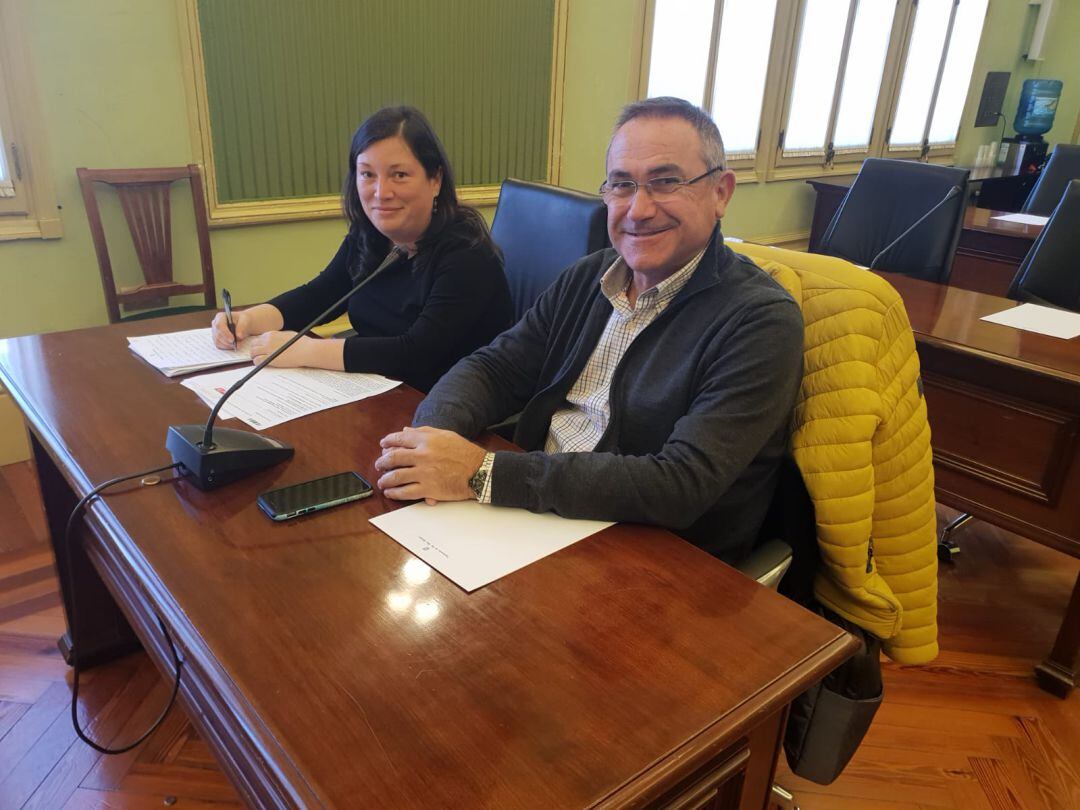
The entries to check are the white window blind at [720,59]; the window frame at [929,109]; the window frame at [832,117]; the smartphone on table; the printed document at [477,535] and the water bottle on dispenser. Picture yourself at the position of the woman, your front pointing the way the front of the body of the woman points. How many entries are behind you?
4

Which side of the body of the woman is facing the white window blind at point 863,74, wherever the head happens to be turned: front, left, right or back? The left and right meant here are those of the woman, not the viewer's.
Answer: back

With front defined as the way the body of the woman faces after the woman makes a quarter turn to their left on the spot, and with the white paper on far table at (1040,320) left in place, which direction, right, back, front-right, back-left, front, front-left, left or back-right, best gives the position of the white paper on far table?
front-left

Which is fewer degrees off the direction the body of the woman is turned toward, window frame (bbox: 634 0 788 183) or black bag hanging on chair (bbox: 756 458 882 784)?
the black bag hanging on chair

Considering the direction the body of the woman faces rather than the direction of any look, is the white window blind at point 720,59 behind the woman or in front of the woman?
behind

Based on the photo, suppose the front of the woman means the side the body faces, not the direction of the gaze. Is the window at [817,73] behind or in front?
behind

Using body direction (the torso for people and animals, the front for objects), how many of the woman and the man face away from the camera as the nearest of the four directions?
0

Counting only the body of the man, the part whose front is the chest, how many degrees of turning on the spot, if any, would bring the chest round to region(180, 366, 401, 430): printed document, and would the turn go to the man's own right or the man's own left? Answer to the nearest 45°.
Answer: approximately 45° to the man's own right

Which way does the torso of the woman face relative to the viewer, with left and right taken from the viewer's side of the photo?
facing the viewer and to the left of the viewer

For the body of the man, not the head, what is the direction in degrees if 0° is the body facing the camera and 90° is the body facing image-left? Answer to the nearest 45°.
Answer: approximately 45°

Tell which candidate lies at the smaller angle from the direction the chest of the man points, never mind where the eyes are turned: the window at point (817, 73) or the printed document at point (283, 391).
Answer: the printed document

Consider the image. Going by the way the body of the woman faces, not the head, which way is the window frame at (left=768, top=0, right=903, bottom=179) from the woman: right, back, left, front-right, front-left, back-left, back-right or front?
back
